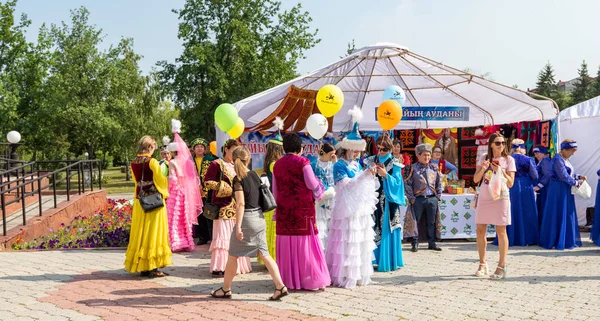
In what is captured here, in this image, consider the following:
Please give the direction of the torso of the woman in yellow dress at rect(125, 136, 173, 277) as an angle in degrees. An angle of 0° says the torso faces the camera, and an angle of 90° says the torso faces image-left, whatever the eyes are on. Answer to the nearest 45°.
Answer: approximately 225°

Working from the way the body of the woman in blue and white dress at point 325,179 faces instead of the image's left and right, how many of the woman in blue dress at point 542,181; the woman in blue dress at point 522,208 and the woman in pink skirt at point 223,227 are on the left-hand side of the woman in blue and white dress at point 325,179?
2

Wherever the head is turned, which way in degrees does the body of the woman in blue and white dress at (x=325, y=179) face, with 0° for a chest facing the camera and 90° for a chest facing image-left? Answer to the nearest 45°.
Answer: approximately 315°

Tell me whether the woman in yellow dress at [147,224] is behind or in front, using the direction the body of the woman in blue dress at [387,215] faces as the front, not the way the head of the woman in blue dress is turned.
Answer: in front

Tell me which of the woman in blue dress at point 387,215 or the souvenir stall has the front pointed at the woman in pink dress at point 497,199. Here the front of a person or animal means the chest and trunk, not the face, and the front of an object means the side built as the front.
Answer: the souvenir stall

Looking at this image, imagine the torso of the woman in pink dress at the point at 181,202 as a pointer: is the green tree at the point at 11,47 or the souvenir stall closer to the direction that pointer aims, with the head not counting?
the green tree

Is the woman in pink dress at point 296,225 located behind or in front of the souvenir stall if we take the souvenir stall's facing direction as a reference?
in front

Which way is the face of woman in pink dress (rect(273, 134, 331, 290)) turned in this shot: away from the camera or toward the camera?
away from the camera

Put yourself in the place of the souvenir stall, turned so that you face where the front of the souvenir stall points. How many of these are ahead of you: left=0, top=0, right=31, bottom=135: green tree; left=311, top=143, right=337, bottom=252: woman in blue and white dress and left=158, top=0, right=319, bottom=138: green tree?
1

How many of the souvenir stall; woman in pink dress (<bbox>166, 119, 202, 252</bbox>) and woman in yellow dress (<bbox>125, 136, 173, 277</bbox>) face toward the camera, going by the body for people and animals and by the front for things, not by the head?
1

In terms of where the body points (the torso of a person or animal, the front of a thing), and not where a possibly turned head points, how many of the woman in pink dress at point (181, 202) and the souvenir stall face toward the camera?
1

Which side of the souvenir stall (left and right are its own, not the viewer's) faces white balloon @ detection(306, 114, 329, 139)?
front

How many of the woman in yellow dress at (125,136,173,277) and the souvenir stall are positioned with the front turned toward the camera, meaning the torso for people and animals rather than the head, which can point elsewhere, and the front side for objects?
1
